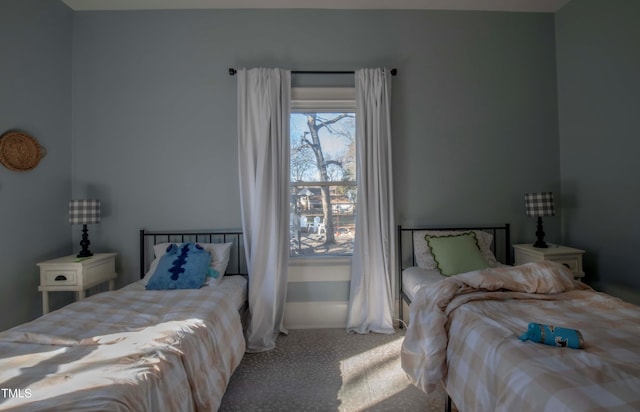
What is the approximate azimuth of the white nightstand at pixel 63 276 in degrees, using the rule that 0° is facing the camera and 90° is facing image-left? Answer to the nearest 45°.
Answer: approximately 45°

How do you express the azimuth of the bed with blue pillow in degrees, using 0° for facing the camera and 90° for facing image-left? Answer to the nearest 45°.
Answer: approximately 45°

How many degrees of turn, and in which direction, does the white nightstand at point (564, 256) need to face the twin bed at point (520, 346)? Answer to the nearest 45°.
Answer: approximately 45° to its right

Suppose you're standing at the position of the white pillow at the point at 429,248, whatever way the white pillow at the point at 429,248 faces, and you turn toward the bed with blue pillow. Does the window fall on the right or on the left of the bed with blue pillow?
right

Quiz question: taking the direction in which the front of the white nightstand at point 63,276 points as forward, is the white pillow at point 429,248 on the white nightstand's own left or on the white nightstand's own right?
on the white nightstand's own left

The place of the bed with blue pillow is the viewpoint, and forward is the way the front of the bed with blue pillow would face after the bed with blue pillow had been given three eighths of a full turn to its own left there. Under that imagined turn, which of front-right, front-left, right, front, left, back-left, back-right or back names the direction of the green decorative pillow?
front

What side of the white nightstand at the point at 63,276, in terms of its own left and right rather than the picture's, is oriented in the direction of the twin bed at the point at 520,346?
left

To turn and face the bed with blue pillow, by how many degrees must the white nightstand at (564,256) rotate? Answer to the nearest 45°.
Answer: approximately 90° to its right

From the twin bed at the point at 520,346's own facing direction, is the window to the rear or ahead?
to the rear
